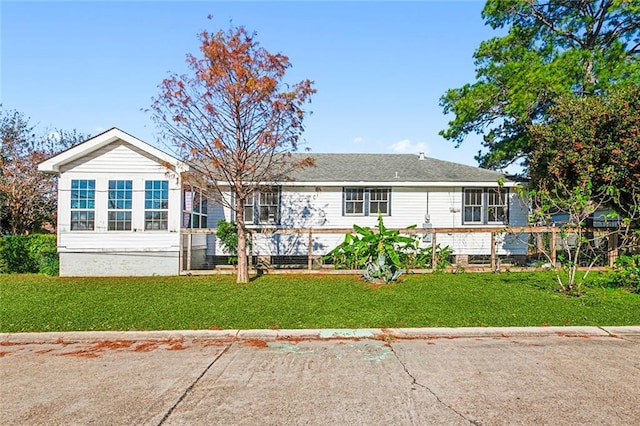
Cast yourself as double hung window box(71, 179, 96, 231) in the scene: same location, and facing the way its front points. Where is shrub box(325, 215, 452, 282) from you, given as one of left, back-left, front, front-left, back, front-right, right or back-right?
front-left

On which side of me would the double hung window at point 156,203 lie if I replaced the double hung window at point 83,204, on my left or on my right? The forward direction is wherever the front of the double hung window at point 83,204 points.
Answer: on my left

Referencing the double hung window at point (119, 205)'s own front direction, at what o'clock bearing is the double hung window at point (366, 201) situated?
the double hung window at point (366, 201) is roughly at 9 o'clock from the double hung window at point (119, 205).

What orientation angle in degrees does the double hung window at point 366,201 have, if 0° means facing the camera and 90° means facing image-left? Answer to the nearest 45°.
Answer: approximately 0°

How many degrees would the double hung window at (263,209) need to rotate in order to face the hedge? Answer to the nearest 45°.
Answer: approximately 90° to its right

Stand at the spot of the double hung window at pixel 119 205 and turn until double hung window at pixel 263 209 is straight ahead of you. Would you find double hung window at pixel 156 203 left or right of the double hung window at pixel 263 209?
right

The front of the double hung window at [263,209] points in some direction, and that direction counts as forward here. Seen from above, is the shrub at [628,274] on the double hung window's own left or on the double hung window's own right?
on the double hung window's own left

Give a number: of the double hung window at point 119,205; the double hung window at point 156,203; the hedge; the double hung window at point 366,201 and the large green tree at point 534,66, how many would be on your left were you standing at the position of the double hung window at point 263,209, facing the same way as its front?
2
